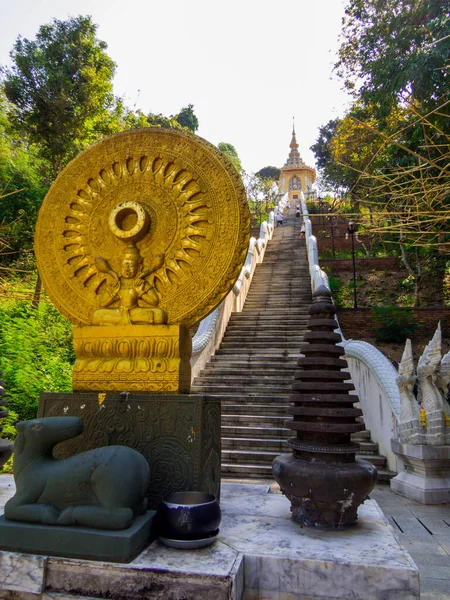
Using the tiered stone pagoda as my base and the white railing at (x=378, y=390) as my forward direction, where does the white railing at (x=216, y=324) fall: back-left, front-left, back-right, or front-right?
front-left

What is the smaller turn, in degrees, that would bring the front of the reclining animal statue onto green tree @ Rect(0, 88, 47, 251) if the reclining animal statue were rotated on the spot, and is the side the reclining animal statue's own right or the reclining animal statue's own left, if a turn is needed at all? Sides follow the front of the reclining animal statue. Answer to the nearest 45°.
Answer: approximately 90° to the reclining animal statue's own right

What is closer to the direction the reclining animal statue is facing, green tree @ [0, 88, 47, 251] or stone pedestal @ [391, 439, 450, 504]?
the green tree

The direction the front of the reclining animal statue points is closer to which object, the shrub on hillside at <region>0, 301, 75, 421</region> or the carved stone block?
the shrub on hillside

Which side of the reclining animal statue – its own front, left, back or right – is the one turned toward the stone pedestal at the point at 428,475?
back

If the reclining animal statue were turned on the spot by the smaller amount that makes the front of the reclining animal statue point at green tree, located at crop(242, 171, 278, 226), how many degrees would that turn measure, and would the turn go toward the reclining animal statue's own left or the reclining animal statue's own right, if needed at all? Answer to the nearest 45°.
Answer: approximately 135° to the reclining animal statue's own right

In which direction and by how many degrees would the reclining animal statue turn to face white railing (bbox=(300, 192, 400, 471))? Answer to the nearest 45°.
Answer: approximately 135° to its right

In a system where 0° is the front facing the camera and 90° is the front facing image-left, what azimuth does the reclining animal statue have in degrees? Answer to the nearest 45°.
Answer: approximately 90°

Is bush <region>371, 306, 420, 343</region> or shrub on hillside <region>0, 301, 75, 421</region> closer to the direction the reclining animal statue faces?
the shrub on hillside

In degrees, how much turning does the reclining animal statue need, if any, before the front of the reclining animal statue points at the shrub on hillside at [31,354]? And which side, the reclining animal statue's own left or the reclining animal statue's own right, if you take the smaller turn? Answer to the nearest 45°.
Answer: approximately 90° to the reclining animal statue's own right

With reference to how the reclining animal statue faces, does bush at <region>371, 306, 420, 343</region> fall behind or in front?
behind

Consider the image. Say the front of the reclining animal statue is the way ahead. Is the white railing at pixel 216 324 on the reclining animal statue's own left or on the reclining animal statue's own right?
on the reclining animal statue's own right

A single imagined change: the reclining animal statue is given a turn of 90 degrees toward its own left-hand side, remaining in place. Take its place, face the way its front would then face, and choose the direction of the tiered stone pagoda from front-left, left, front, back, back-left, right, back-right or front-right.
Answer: left
